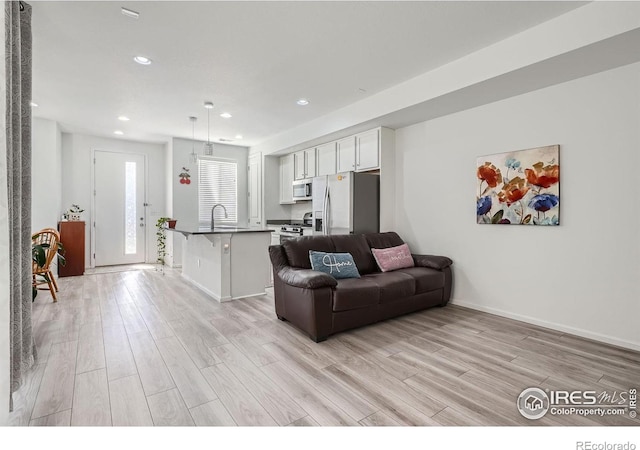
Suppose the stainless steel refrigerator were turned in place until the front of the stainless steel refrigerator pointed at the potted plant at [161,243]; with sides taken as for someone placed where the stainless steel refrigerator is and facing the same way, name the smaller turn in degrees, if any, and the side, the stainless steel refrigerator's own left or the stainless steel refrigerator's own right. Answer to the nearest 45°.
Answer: approximately 90° to the stainless steel refrigerator's own right

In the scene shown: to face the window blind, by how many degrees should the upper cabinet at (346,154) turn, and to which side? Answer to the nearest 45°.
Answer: approximately 90° to its right

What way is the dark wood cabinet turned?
to the viewer's right

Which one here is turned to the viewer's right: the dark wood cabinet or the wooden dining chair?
the dark wood cabinet

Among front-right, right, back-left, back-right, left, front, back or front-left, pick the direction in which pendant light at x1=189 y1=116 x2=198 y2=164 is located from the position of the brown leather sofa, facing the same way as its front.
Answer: back

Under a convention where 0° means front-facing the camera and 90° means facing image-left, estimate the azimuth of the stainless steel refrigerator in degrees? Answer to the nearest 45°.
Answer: approximately 45°

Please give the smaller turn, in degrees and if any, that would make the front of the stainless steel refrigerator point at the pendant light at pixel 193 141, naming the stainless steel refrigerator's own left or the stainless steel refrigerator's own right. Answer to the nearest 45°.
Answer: approximately 45° to the stainless steel refrigerator's own right

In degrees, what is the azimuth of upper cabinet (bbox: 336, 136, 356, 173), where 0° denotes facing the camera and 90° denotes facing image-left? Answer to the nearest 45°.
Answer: approximately 45°

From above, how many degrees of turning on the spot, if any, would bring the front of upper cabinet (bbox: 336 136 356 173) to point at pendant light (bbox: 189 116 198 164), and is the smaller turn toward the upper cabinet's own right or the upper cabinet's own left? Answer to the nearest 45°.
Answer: approximately 45° to the upper cabinet's own right

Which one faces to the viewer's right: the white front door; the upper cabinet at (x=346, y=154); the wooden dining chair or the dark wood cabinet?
the dark wood cabinet

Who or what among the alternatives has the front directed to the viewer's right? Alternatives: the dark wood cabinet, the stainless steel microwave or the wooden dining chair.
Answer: the dark wood cabinet

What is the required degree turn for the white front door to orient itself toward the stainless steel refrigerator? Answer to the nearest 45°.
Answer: approximately 45° to its left

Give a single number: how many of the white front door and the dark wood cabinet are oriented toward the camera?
1

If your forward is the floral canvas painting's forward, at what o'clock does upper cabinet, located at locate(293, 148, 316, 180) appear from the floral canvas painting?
The upper cabinet is roughly at 2 o'clock from the floral canvas painting.

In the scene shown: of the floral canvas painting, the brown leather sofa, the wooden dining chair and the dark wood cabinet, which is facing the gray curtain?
the floral canvas painting

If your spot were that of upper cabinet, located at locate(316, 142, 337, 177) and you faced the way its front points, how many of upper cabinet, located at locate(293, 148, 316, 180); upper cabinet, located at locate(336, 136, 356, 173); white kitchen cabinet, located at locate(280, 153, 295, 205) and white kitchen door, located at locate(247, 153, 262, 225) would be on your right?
3
